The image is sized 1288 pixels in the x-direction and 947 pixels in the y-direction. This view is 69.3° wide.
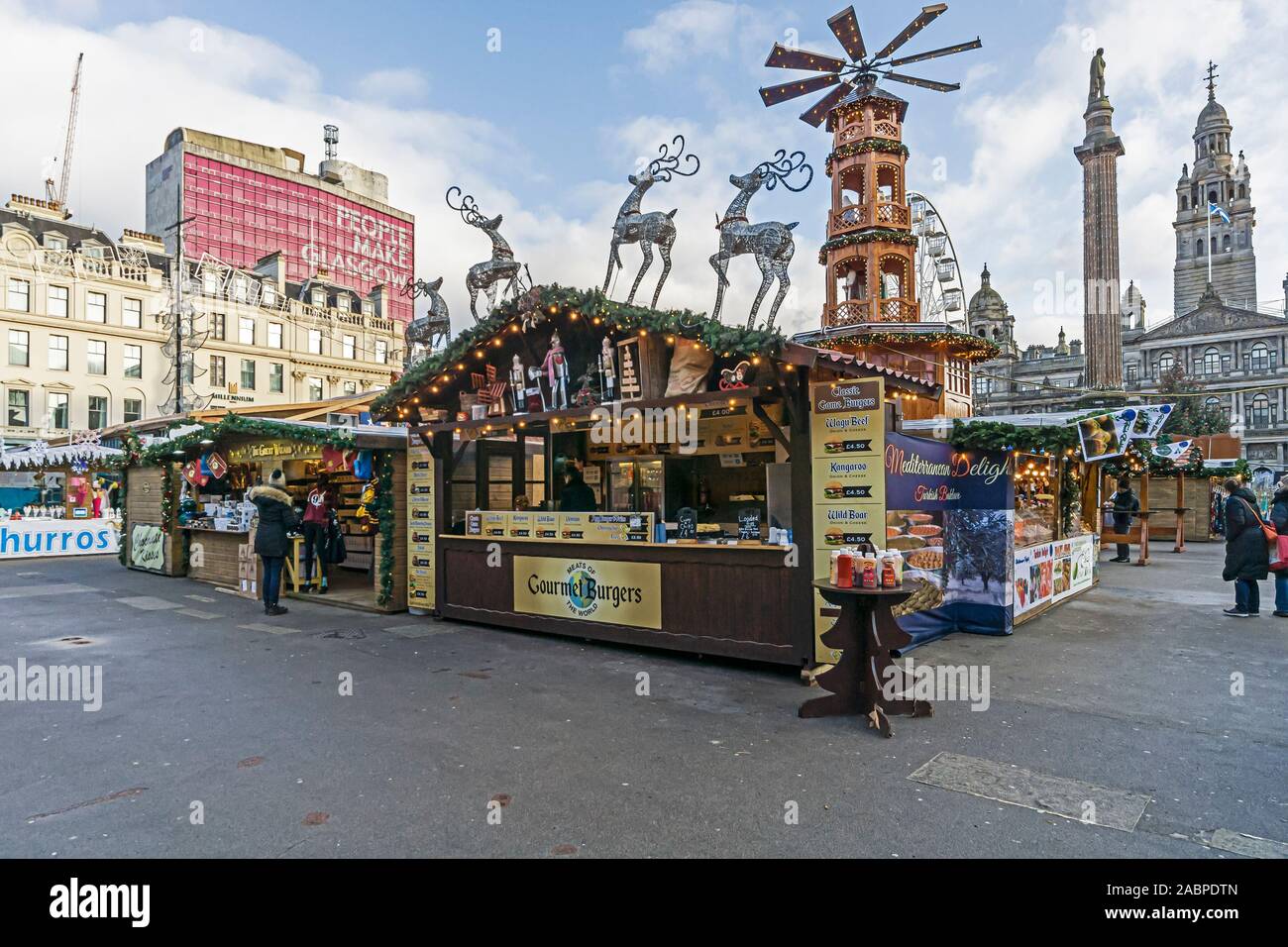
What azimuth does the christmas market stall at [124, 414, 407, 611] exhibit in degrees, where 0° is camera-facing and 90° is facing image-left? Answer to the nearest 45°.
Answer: approximately 45°

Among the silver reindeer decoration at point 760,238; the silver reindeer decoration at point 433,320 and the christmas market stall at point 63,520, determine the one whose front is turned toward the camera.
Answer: the christmas market stall

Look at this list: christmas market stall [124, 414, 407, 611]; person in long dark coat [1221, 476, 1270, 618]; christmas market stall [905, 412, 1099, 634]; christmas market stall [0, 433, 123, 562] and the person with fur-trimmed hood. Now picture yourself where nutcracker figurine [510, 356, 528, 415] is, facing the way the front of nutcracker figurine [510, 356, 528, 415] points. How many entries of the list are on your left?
2

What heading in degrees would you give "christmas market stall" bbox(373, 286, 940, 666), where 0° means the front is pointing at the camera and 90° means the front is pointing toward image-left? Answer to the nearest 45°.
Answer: approximately 45°

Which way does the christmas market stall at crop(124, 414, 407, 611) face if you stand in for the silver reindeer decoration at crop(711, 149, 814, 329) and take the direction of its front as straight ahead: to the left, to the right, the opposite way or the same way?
to the left

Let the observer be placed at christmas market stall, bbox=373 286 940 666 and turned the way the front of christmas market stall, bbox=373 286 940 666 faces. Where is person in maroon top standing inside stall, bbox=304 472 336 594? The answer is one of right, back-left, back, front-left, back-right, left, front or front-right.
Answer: right

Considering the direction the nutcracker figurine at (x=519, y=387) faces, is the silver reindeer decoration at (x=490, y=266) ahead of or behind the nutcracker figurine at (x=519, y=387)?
behind

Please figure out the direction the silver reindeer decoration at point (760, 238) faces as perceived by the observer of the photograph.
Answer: facing to the left of the viewer

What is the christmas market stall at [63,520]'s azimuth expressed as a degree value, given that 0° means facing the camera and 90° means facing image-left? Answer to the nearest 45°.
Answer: approximately 0°
